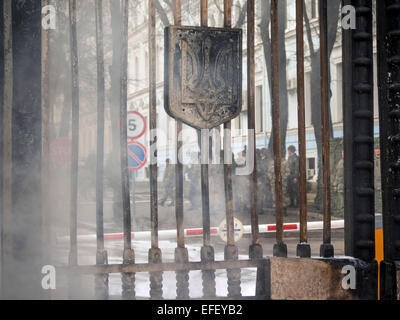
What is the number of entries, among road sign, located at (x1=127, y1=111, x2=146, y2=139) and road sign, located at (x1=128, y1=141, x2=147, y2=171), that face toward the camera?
2

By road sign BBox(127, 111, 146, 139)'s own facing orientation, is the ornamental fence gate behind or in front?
in front

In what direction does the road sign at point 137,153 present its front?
toward the camera

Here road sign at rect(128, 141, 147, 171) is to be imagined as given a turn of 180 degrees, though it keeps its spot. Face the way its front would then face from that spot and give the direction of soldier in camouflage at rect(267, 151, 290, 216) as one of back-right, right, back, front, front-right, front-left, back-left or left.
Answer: front-right

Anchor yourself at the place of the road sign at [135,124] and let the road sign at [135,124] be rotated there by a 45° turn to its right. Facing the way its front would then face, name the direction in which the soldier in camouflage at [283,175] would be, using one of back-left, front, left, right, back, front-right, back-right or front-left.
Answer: back

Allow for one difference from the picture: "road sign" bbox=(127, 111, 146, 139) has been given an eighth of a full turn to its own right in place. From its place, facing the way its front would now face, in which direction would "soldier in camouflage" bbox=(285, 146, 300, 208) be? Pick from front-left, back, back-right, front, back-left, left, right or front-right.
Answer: back

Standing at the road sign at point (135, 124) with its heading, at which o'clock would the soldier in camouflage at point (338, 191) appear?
The soldier in camouflage is roughly at 8 o'clock from the road sign.

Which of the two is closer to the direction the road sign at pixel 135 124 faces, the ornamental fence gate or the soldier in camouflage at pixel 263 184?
the ornamental fence gate

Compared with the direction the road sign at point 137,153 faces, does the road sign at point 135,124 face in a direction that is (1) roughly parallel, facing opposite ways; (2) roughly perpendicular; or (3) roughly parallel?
roughly parallel

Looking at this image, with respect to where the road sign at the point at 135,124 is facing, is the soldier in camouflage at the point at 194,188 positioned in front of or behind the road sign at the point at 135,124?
behind

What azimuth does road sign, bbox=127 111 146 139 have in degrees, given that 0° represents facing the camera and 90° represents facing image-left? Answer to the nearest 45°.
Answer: approximately 0°
